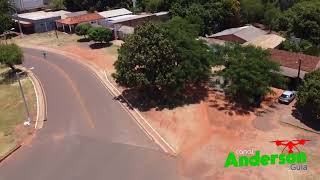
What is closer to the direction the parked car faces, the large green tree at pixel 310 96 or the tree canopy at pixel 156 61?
the tree canopy

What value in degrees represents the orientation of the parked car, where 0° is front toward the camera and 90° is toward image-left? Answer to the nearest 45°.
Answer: approximately 45°

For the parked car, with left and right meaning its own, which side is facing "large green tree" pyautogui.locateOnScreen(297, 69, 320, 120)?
left

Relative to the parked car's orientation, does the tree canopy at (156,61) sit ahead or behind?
ahead
